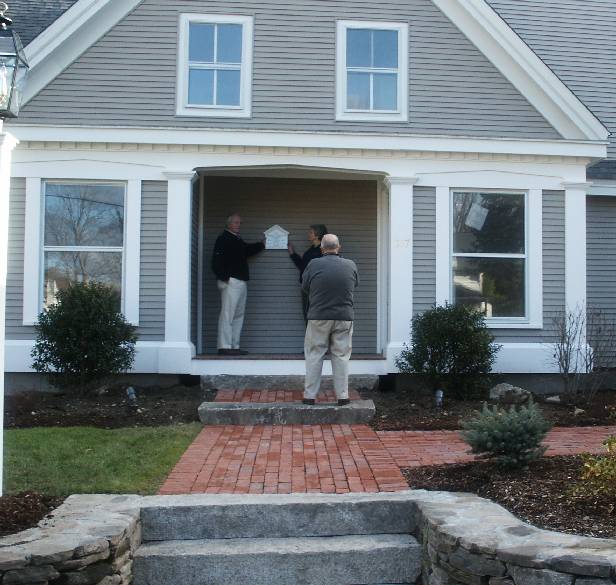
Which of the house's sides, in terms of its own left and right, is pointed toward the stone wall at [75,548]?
front

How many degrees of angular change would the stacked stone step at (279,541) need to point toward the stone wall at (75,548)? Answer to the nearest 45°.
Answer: approximately 45° to its right

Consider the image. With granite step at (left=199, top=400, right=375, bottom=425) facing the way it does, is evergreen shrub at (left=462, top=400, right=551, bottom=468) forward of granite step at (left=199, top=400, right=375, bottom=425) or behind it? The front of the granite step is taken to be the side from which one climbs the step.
forward

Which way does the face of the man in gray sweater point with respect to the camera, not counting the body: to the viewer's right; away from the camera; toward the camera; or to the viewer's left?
away from the camera

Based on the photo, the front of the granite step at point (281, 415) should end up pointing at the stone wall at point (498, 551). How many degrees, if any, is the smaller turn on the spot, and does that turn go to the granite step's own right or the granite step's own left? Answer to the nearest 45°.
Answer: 0° — it already faces it

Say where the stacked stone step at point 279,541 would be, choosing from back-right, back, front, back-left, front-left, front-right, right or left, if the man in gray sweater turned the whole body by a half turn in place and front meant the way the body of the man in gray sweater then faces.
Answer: front

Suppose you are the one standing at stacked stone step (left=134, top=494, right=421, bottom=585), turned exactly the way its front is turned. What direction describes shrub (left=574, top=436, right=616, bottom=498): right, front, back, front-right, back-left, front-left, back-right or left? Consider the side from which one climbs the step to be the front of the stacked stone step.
left

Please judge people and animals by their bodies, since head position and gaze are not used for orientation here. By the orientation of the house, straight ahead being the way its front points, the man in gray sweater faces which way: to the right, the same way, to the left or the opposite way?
the opposite way

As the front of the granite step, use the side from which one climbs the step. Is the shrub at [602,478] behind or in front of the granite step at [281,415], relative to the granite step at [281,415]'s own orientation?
in front

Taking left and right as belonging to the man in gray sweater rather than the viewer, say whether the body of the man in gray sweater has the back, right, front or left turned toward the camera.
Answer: back

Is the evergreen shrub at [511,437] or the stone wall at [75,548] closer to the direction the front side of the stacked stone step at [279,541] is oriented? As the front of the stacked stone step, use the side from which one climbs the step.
the stone wall

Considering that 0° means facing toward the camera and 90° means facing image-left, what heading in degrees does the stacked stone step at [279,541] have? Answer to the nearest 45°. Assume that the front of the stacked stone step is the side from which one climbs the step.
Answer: approximately 0°

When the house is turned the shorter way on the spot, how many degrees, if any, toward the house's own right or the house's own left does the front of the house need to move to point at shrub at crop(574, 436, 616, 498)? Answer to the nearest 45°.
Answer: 0° — it already faces it
